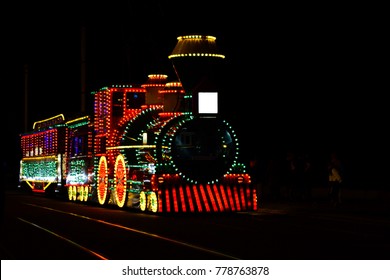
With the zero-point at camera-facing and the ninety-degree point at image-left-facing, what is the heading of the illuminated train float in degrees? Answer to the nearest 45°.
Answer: approximately 315°
